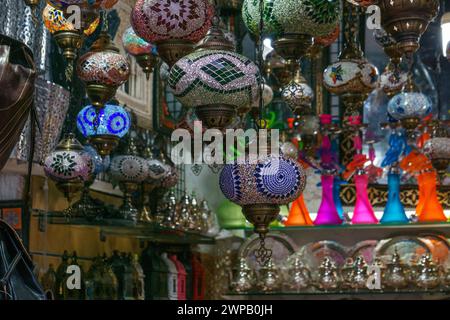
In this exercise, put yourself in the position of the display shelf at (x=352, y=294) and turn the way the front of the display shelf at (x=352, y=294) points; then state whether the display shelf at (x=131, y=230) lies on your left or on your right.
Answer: on your right

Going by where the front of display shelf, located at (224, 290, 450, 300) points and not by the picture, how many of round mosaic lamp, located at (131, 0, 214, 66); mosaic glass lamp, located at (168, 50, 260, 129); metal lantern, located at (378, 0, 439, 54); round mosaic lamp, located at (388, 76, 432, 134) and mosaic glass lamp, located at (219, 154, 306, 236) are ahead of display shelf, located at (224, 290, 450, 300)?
5

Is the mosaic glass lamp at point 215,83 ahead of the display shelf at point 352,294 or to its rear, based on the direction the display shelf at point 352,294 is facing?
ahead

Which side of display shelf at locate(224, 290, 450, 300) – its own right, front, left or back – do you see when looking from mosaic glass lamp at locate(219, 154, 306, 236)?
front

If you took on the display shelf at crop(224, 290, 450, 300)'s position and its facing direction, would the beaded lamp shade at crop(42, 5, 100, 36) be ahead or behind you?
ahead

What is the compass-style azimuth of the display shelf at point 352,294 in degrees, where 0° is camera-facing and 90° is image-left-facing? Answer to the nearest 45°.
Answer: approximately 0°

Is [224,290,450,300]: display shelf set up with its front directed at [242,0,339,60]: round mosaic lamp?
yes

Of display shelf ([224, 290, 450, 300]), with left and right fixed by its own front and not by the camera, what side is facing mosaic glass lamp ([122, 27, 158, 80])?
right
